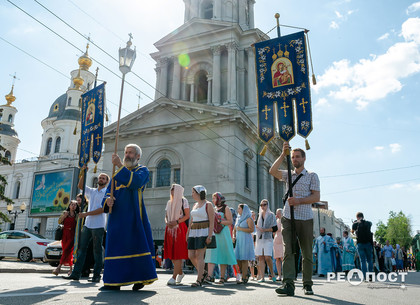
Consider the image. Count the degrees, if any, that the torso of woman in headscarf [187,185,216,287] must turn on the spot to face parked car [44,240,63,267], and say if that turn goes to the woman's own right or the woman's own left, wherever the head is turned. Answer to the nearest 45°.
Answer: approximately 90° to the woman's own right

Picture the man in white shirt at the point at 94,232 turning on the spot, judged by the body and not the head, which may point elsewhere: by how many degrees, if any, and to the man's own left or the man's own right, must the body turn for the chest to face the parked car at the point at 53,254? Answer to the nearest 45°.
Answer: approximately 135° to the man's own right

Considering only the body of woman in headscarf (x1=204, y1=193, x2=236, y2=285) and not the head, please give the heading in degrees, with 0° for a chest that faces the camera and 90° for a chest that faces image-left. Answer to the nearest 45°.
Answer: approximately 45°

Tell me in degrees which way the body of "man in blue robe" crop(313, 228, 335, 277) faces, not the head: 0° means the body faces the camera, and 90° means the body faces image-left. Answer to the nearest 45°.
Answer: approximately 45°

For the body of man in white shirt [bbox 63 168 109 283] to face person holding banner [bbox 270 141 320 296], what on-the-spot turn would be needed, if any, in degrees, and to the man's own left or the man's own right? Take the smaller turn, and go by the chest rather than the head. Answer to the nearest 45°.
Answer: approximately 90° to the man's own left

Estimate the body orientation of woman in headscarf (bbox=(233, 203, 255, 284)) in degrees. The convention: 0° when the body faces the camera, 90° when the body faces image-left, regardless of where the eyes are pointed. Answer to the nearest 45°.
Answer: approximately 45°

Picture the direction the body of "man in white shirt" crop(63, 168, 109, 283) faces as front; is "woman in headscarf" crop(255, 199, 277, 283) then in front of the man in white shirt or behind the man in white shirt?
behind

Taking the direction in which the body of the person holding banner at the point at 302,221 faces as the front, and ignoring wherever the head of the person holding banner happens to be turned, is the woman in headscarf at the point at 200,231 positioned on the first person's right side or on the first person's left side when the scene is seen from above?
on the first person's right side

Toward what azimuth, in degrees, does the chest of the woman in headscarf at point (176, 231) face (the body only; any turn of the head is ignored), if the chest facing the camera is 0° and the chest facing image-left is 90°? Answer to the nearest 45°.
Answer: approximately 45°

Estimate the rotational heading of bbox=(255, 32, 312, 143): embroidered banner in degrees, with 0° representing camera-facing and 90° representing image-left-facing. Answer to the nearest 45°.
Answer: approximately 0°

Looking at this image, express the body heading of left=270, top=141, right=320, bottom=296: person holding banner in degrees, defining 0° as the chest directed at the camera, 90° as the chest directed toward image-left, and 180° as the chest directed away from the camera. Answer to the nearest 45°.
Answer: approximately 45°

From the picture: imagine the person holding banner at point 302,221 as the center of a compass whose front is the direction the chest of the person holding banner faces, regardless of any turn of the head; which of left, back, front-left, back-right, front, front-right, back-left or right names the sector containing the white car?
right
